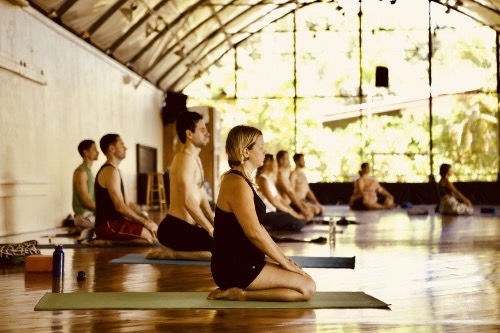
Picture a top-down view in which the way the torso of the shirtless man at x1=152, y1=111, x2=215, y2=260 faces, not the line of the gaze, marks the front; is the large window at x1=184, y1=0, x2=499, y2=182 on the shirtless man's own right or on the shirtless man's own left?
on the shirtless man's own left

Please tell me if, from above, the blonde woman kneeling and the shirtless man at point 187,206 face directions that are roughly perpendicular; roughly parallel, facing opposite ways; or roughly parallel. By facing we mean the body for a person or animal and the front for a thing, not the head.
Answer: roughly parallel

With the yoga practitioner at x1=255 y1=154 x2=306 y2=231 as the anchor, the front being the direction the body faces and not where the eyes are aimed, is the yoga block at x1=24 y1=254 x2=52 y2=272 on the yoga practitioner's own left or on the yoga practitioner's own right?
on the yoga practitioner's own right

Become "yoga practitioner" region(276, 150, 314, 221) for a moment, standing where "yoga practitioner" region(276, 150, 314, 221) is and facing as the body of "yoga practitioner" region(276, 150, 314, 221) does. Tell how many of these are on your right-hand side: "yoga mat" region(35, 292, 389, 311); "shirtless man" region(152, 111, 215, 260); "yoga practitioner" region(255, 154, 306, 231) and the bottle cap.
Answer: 4

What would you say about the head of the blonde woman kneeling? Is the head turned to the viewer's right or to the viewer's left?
to the viewer's right

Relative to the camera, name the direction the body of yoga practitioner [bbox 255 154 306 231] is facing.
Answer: to the viewer's right

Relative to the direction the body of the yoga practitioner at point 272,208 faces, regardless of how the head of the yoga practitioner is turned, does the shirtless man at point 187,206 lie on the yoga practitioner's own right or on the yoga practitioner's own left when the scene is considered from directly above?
on the yoga practitioner's own right

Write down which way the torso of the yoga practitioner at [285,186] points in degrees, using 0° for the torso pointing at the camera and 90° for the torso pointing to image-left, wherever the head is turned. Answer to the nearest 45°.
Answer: approximately 270°

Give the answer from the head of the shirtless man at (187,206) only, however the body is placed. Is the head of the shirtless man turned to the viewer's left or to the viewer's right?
to the viewer's right

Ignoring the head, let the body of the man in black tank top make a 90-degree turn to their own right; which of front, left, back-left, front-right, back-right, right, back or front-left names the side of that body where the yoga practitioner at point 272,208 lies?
back-left

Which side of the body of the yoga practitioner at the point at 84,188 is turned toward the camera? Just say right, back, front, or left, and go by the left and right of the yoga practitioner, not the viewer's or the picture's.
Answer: right

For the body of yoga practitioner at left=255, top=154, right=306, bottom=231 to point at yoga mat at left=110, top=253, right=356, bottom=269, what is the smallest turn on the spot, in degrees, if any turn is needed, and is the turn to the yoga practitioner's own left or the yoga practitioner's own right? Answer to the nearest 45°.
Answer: approximately 90° to the yoga practitioner's own right

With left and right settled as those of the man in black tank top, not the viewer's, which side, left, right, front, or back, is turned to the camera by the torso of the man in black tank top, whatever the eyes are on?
right

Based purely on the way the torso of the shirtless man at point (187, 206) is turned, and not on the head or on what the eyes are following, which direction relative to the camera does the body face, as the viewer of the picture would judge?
to the viewer's right

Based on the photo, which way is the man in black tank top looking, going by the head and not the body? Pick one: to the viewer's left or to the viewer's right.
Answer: to the viewer's right
